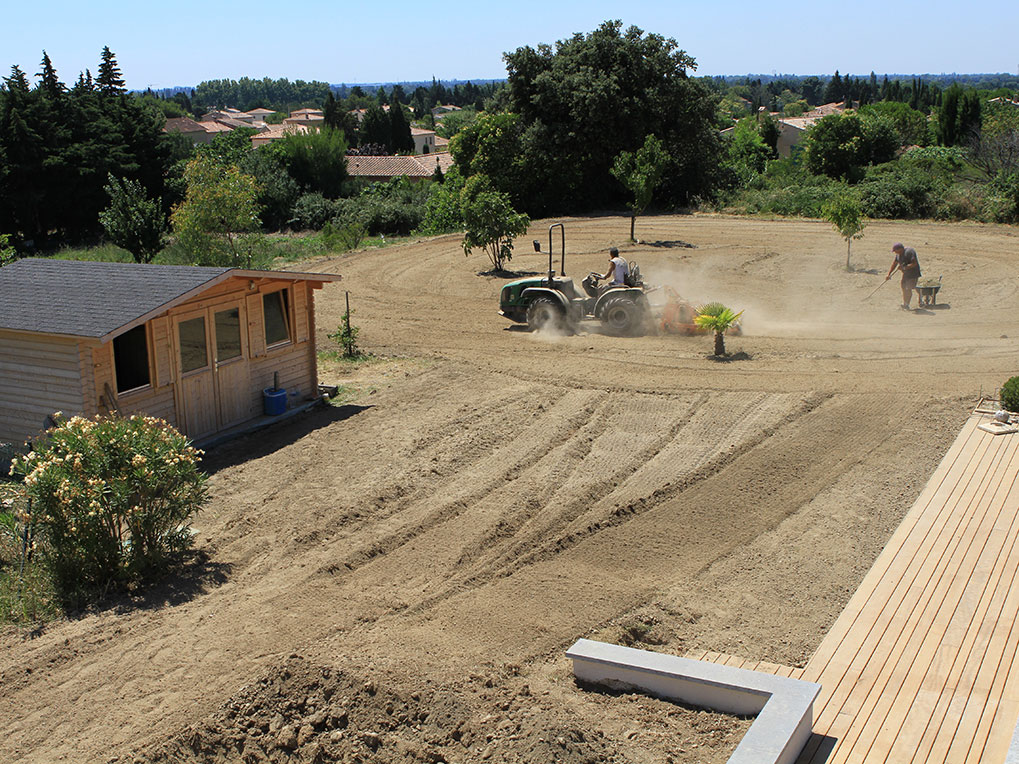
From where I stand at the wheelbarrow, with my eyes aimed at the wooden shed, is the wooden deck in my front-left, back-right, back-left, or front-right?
front-left

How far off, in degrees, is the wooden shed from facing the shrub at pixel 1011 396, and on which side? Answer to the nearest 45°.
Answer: approximately 45° to its left

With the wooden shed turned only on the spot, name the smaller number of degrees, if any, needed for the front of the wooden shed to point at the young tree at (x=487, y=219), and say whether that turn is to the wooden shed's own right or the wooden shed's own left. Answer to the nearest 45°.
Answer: approximately 90° to the wooden shed's own left

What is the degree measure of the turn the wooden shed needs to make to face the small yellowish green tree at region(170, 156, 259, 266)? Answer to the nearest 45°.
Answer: approximately 135° to its left

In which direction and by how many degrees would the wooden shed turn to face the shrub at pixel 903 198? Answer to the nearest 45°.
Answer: approximately 90° to its left

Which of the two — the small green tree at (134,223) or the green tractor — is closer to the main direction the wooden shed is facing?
the green tractor

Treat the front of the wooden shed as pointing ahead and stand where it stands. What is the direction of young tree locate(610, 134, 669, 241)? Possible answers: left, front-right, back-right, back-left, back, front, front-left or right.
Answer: left

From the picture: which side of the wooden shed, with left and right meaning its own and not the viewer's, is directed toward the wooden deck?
front

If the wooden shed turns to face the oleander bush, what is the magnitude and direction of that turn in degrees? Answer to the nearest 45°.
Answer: approximately 45° to its right

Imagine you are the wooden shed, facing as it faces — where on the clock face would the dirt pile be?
The dirt pile is roughly at 1 o'clock from the wooden shed.

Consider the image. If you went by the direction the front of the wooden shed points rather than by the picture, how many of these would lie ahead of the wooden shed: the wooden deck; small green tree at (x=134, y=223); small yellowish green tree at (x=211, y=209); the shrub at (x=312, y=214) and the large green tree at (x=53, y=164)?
1

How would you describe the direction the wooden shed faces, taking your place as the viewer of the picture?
facing the viewer and to the right of the viewer

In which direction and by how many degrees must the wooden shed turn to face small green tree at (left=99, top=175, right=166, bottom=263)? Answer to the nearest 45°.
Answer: approximately 135° to its left

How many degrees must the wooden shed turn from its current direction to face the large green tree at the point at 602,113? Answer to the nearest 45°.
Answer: approximately 90° to its left

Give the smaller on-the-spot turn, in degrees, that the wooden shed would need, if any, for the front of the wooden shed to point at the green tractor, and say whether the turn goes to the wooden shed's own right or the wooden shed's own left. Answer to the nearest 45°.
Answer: approximately 90° to the wooden shed's own left
